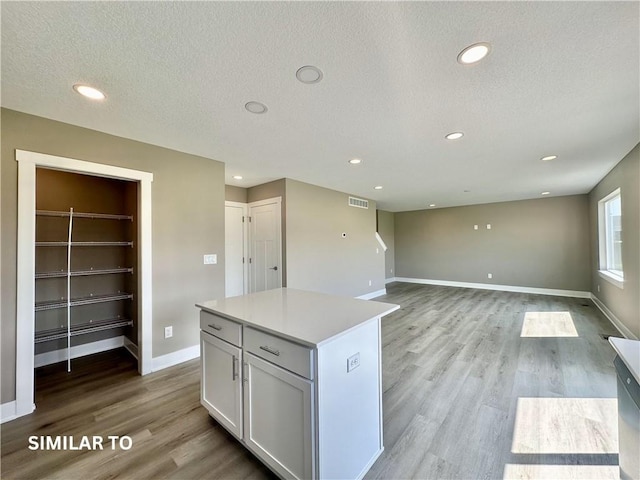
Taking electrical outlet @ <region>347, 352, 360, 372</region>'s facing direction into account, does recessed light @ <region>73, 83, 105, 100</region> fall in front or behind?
behind

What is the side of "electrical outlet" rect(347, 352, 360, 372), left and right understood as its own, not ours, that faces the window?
left

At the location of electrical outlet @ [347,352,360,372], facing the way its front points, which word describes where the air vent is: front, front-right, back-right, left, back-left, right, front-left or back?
back-left

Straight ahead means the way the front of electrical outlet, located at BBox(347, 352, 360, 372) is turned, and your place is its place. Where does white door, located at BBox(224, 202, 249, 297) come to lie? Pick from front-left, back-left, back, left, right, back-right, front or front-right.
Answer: back

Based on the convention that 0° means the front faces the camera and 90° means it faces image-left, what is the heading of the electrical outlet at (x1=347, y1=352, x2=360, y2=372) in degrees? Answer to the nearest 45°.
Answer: approximately 315°

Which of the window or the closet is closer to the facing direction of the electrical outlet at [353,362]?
the window

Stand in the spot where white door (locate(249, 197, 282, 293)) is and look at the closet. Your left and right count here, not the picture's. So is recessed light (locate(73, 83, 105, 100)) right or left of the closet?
left

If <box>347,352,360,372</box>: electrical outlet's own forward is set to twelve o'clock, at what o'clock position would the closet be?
The closet is roughly at 5 o'clock from the electrical outlet.
